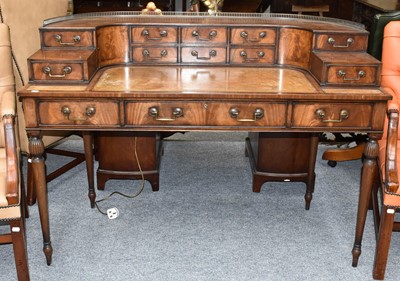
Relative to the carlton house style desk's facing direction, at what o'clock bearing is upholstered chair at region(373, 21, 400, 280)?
The upholstered chair is roughly at 9 o'clock from the carlton house style desk.

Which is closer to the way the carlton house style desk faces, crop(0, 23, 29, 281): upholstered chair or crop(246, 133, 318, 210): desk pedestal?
the upholstered chair

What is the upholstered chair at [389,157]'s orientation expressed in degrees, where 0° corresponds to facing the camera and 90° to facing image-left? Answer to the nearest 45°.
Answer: approximately 0°

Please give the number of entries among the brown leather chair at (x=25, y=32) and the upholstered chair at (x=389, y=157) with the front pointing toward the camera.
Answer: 1

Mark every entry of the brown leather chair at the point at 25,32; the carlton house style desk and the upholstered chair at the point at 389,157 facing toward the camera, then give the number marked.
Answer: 2

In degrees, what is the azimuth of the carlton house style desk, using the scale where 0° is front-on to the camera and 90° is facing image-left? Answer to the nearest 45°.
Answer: approximately 0°

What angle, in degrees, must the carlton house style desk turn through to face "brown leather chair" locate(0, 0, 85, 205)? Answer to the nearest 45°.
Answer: approximately 135° to its right
